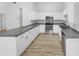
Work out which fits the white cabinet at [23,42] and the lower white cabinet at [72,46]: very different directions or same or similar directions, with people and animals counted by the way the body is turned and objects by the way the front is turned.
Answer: very different directions

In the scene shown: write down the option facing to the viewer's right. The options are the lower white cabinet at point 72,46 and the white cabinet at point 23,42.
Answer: the white cabinet

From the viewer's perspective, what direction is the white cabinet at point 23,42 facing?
to the viewer's right

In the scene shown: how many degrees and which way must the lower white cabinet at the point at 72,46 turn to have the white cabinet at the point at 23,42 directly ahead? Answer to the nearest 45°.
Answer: approximately 45° to its right

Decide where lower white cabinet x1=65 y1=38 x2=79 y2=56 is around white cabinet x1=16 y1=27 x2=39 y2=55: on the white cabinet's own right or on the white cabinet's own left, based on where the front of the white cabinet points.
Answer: on the white cabinet's own right

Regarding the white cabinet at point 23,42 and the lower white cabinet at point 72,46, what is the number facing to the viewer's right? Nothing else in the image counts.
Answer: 1

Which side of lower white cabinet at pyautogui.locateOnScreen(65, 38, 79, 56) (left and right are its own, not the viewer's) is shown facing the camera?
left
